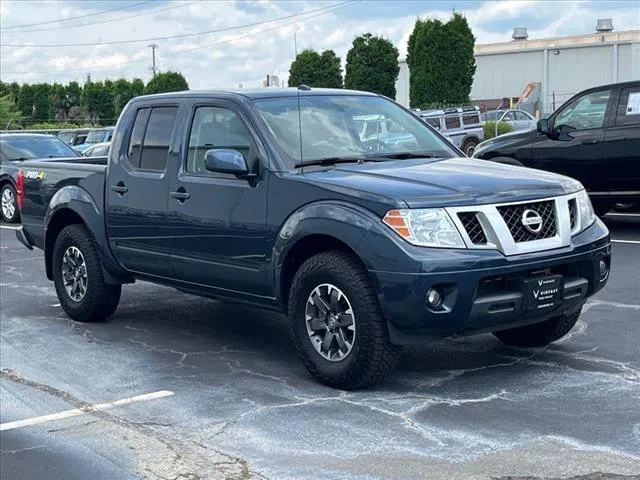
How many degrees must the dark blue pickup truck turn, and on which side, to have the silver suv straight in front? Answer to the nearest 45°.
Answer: approximately 135° to its left

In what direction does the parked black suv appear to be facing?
to the viewer's left

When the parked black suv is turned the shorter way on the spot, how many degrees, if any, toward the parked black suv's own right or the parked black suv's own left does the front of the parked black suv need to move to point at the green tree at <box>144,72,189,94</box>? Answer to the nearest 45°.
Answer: approximately 45° to the parked black suv's own right

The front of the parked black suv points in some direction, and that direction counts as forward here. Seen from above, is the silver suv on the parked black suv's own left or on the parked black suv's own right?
on the parked black suv's own right

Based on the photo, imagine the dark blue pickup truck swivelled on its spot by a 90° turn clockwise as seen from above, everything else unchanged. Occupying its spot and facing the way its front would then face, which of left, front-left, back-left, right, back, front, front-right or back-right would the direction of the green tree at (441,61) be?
back-right

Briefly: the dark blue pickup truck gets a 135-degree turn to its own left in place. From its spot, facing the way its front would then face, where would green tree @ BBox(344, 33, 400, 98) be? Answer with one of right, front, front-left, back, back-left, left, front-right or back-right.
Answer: front

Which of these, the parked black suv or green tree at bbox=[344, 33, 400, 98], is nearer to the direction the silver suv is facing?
the green tree
